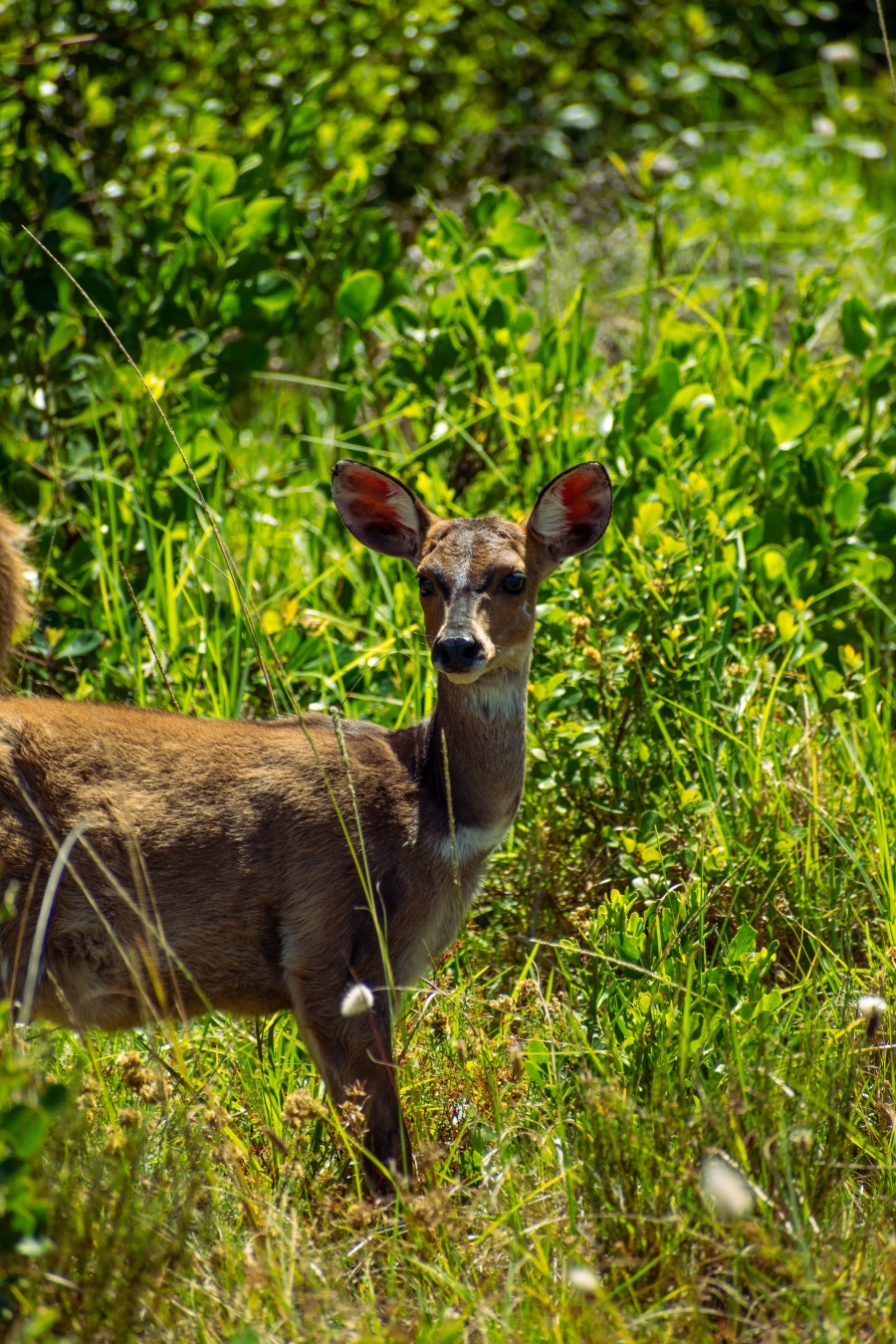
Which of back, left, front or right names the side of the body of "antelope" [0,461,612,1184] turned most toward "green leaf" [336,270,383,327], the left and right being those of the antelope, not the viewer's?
left

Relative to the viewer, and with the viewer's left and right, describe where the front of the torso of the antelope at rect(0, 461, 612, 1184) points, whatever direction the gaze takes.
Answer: facing to the right of the viewer

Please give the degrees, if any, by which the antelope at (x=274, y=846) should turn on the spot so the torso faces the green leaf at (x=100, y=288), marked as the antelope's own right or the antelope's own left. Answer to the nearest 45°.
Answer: approximately 90° to the antelope's own left

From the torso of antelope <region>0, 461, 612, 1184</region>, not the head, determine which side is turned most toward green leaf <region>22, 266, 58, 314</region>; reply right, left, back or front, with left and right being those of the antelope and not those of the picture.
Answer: left

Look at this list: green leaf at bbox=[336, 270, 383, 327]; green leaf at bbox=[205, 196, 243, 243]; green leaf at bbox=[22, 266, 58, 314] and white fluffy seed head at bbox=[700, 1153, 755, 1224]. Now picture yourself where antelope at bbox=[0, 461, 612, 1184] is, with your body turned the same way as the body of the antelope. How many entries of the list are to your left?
3

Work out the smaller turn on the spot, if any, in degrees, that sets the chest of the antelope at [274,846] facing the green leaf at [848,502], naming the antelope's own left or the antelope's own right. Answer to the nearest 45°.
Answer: approximately 45° to the antelope's own left
